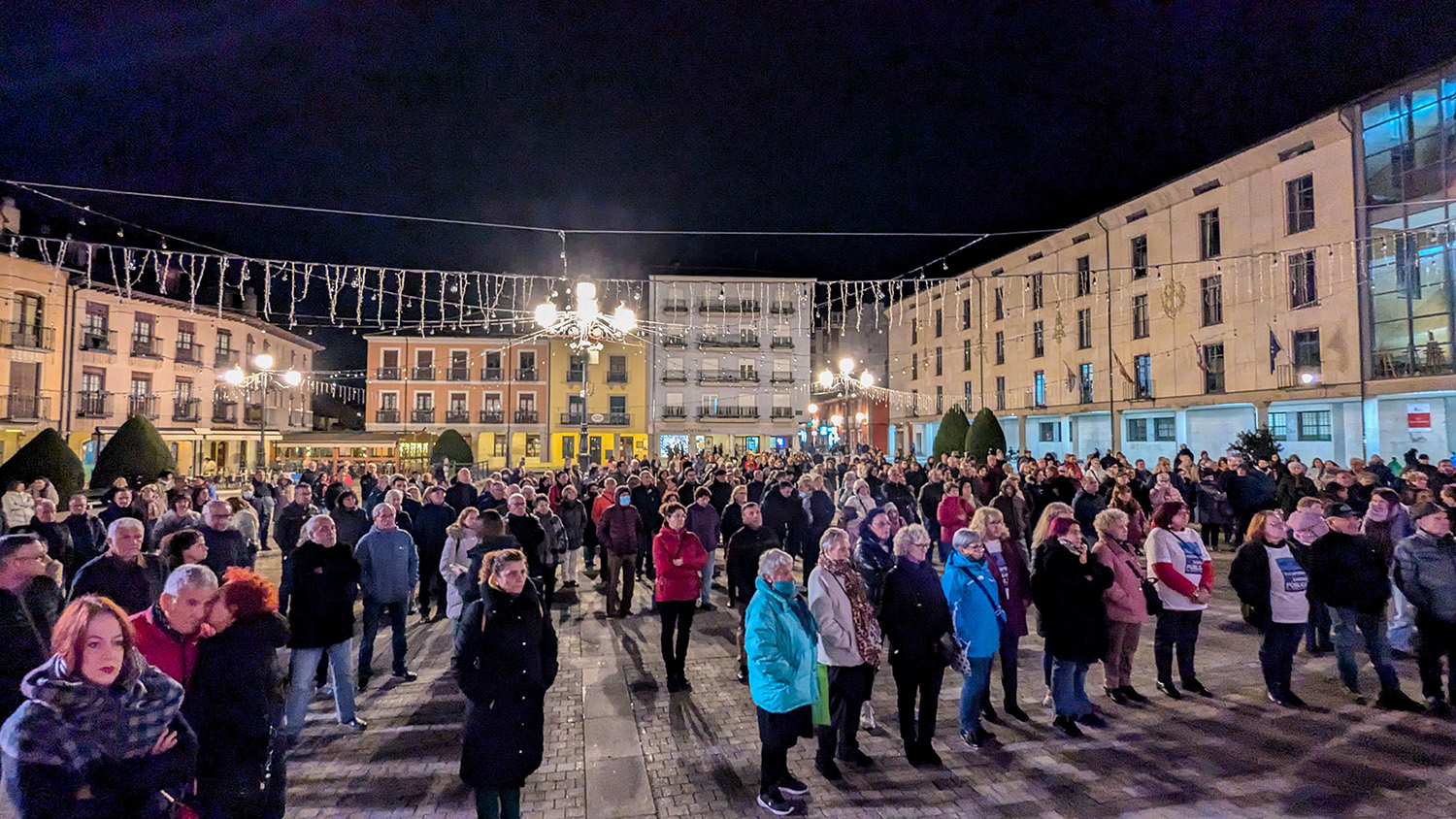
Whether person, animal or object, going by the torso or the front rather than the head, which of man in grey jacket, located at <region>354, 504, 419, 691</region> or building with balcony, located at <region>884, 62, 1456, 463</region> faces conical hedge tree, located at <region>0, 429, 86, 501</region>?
the building with balcony

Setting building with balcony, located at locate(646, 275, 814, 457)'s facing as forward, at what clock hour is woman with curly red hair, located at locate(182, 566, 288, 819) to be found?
The woman with curly red hair is roughly at 12 o'clock from the building with balcony.

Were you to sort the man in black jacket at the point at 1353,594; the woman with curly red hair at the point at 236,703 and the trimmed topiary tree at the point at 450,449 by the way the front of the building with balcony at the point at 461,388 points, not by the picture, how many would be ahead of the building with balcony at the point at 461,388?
3

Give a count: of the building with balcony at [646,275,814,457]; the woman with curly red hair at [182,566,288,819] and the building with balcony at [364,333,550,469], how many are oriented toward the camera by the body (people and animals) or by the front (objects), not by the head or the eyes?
2

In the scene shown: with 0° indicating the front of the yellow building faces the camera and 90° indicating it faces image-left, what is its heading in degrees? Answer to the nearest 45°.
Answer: approximately 0°

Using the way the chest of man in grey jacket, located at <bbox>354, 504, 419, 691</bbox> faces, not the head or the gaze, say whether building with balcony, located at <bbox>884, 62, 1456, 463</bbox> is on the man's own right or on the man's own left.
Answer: on the man's own left

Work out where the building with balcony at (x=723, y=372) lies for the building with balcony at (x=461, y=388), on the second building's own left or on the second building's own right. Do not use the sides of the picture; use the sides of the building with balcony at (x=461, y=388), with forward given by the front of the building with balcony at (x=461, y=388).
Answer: on the second building's own left

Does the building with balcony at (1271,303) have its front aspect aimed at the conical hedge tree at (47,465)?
yes

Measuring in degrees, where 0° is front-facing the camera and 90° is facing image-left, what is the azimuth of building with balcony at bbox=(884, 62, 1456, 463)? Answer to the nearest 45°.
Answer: approximately 45°

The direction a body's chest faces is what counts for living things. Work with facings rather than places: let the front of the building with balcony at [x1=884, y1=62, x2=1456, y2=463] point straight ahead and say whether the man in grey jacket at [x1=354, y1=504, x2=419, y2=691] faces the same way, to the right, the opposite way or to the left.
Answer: to the left

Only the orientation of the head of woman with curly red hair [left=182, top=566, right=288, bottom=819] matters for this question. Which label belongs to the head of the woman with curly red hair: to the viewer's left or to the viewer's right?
to the viewer's left
